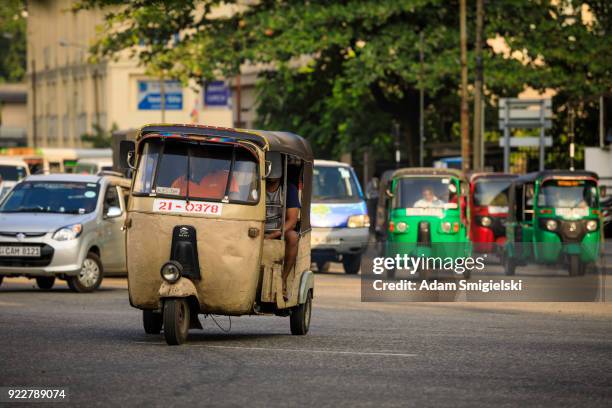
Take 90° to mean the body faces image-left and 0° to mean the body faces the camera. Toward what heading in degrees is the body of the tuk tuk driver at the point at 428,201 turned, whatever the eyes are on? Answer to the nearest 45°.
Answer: approximately 0°

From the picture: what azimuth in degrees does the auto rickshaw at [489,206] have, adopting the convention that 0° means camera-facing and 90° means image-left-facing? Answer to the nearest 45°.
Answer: approximately 0°

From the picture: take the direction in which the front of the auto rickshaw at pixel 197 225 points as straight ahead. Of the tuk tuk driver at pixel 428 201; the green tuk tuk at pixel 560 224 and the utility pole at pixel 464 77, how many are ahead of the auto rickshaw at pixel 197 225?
0

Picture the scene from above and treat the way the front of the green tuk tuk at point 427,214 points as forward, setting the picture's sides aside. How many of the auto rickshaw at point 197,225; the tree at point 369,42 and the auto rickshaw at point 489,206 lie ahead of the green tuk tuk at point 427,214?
1

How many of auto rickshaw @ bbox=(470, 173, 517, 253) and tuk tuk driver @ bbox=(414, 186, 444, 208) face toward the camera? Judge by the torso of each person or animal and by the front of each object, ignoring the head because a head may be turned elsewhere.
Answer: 2

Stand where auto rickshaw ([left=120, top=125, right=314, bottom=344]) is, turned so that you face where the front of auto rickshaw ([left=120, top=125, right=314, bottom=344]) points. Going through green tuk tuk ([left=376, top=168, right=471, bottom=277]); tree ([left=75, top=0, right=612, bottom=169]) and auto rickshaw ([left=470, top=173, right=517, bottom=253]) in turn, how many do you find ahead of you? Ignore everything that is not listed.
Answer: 0

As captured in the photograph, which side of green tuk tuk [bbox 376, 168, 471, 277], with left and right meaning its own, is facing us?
front

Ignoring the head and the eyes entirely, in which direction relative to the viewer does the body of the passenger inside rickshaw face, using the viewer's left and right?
facing the viewer and to the left of the viewer

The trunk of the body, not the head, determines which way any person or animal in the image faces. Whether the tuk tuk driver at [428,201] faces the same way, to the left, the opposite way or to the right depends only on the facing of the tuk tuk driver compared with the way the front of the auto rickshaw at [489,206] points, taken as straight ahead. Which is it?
the same way

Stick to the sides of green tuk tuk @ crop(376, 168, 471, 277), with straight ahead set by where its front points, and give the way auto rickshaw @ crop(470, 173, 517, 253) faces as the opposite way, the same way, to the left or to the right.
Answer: the same way

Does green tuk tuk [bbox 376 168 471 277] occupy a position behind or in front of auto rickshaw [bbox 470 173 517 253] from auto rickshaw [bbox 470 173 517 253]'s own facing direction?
in front

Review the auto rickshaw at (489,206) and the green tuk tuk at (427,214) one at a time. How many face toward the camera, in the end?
2

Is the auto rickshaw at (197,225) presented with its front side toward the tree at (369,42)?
no

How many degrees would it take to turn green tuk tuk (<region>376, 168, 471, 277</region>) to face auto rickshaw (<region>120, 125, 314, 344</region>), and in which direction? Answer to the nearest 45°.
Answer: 0° — it already faces it

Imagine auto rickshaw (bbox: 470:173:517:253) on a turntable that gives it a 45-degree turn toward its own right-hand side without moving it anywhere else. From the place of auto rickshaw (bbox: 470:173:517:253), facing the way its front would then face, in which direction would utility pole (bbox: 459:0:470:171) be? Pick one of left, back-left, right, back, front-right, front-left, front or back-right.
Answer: back-right
